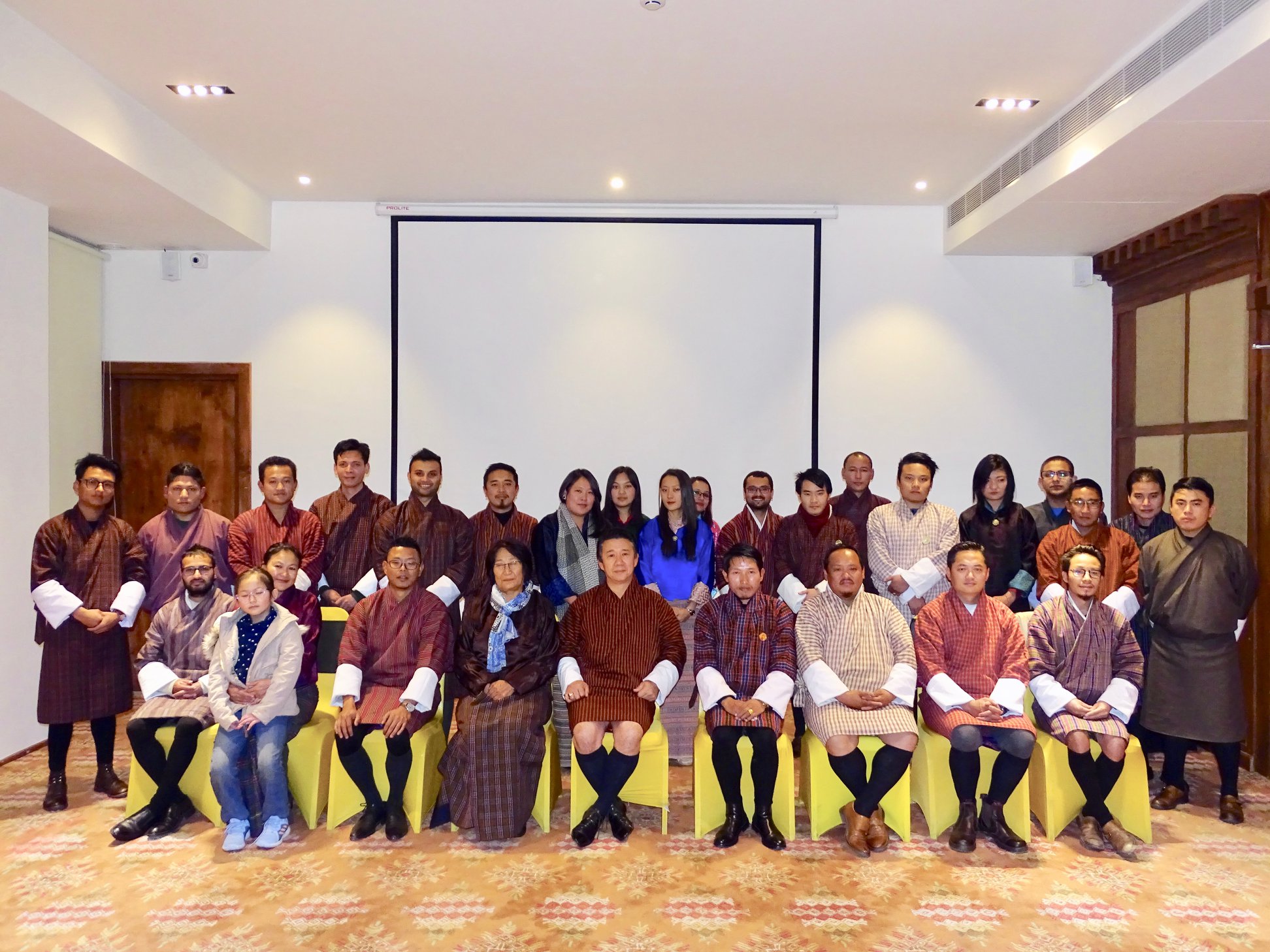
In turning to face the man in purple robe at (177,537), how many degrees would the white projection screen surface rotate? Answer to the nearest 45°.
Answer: approximately 45° to its right

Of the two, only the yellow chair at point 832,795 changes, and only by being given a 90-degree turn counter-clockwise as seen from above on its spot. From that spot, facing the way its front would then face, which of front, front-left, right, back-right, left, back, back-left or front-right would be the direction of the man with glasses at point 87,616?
back

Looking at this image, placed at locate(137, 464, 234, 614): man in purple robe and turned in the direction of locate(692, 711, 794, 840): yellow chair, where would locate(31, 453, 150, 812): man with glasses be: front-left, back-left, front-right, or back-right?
back-right

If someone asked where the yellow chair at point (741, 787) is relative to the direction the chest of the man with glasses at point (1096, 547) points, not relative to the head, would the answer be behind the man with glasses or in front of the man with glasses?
in front

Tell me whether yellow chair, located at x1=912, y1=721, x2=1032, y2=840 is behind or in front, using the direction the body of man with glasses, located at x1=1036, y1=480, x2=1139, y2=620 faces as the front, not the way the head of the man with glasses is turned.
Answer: in front

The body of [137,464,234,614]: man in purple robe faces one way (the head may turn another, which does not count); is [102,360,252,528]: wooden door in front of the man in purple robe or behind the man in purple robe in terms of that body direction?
behind

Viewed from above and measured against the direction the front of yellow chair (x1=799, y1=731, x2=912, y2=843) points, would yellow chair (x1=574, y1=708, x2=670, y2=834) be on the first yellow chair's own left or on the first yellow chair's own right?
on the first yellow chair's own right

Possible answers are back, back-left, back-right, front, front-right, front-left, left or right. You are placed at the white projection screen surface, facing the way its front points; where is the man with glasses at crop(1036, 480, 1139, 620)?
front-left

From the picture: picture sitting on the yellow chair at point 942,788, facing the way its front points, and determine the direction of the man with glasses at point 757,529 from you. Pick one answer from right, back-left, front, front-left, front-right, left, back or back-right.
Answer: back-right

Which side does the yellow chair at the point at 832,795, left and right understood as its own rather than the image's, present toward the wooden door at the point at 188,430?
right

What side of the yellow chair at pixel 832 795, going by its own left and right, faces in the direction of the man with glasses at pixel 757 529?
back

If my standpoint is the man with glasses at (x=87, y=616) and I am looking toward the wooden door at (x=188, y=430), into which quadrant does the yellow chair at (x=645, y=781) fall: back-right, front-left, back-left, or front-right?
back-right
